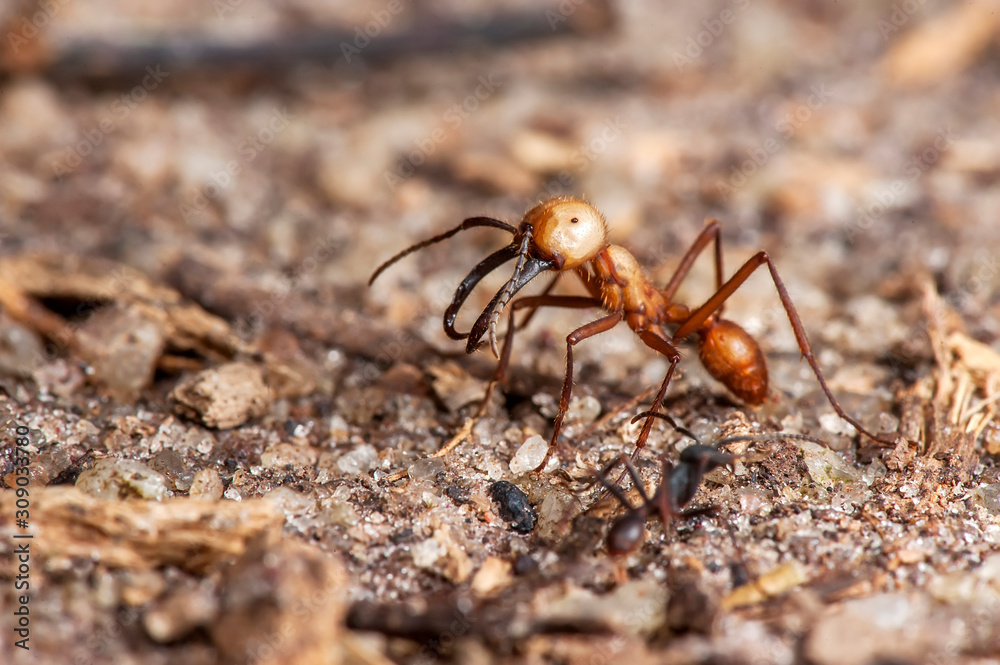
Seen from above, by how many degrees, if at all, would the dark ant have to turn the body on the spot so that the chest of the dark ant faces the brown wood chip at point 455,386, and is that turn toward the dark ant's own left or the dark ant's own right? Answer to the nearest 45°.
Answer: approximately 90° to the dark ant's own left

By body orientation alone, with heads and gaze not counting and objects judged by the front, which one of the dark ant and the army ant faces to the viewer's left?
the army ant

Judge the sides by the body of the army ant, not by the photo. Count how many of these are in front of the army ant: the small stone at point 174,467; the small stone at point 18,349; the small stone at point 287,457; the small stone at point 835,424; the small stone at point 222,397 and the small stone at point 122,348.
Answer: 5

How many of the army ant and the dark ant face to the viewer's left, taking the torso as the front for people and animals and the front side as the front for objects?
1

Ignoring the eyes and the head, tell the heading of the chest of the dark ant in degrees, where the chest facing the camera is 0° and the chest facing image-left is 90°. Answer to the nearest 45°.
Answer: approximately 225°

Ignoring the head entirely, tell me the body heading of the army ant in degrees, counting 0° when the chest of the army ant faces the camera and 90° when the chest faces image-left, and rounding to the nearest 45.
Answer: approximately 90°

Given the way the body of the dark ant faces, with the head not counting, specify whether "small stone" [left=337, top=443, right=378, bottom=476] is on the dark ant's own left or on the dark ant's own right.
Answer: on the dark ant's own left

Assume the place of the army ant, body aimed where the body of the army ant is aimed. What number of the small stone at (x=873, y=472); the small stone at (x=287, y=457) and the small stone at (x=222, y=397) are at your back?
1

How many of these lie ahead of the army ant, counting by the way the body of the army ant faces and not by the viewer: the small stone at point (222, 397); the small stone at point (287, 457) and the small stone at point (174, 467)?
3

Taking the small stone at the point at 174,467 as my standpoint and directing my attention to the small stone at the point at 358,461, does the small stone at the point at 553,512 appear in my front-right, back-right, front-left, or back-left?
front-right

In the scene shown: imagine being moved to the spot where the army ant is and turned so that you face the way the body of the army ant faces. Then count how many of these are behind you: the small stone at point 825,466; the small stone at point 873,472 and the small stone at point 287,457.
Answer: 2

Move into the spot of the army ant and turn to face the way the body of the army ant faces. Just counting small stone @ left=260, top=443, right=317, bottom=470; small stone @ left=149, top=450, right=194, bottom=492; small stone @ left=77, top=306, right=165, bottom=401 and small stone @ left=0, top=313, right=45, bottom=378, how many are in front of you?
4

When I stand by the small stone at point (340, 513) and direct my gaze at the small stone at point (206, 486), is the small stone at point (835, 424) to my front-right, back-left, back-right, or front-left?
back-right
